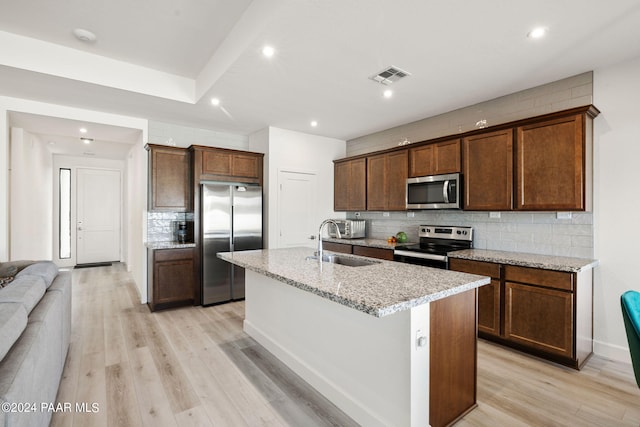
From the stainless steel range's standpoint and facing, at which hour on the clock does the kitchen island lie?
The kitchen island is roughly at 11 o'clock from the stainless steel range.

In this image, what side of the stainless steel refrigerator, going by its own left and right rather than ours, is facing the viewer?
front

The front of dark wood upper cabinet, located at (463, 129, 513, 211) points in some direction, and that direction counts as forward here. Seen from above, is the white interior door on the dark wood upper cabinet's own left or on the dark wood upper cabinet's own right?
on the dark wood upper cabinet's own right

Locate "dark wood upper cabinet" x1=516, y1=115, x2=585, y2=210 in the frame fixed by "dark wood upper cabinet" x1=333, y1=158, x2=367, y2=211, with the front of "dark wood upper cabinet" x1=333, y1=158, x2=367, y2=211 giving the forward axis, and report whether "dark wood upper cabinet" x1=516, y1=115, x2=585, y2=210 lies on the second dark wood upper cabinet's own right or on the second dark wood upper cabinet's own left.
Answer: on the second dark wood upper cabinet's own left

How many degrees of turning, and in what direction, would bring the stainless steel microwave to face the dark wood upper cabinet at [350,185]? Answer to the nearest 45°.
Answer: approximately 90° to its right

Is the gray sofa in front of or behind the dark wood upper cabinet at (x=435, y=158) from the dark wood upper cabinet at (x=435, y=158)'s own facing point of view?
in front

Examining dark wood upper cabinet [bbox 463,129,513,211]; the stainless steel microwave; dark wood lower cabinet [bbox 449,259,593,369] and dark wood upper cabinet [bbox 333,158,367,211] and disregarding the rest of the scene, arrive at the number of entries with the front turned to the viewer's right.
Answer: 0

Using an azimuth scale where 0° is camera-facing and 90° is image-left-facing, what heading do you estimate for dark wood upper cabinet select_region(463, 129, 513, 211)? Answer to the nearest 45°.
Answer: approximately 45°

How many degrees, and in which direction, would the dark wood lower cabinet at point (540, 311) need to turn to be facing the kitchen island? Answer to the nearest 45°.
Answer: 0° — it already faces it

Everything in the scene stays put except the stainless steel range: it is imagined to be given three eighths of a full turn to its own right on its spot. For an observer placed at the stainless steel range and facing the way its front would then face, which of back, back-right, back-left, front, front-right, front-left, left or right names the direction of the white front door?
left

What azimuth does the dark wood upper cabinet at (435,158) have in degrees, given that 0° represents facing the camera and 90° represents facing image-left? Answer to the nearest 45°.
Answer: approximately 45°

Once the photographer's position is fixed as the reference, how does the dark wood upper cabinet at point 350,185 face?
facing the viewer and to the left of the viewer

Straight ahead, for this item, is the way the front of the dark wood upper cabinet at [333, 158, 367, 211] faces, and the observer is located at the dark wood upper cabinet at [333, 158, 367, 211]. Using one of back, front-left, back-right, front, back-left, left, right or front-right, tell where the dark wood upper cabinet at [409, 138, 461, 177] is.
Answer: left
